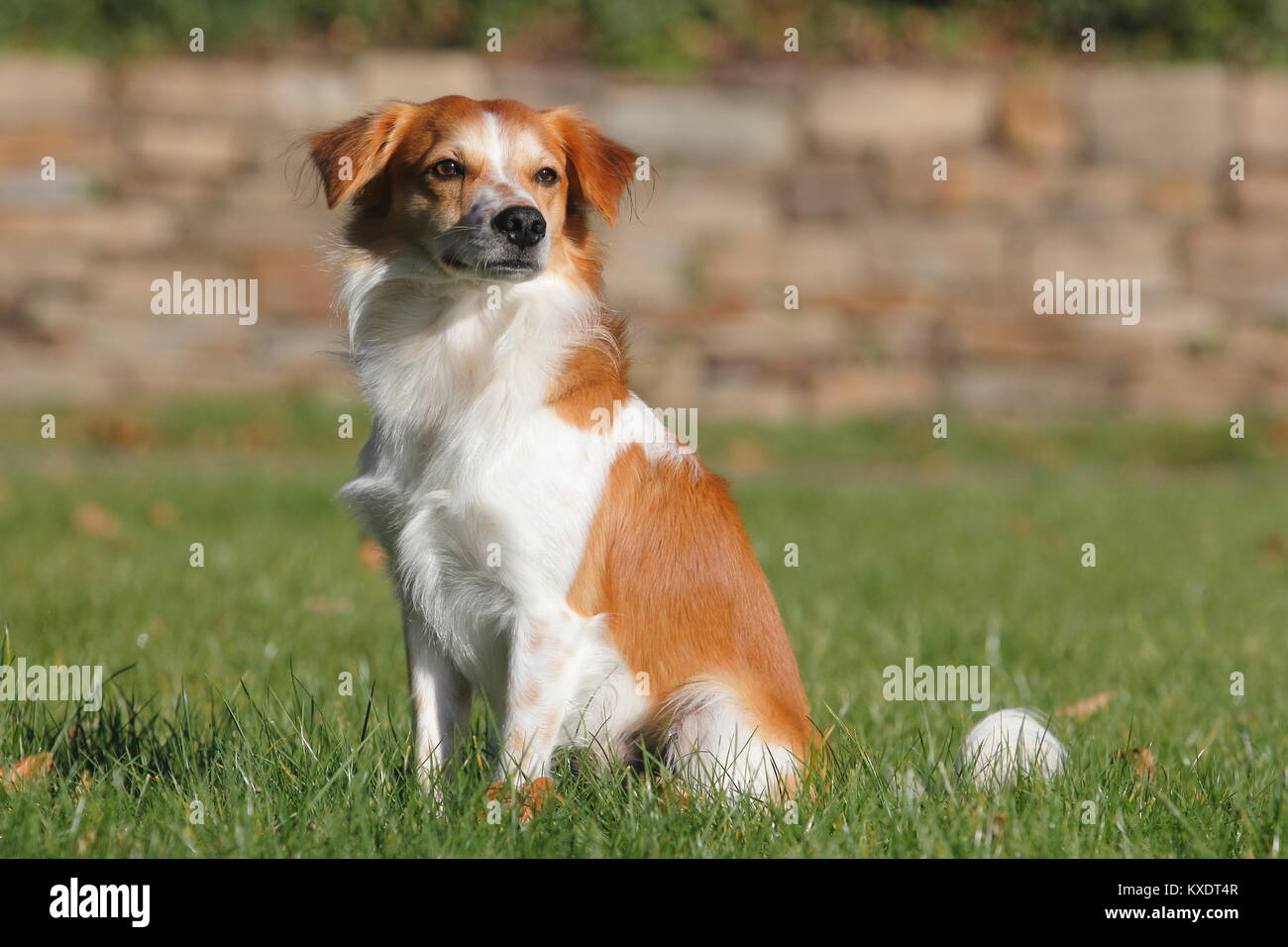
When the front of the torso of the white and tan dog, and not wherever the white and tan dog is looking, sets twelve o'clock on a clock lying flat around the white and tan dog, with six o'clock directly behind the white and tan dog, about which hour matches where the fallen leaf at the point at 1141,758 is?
The fallen leaf is roughly at 7 o'clock from the white and tan dog.

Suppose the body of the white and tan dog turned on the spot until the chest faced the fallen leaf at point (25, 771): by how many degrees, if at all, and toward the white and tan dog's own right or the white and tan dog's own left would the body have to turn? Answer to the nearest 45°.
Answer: approximately 45° to the white and tan dog's own right

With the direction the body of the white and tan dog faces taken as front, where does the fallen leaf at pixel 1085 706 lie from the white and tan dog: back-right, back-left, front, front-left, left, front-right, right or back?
back

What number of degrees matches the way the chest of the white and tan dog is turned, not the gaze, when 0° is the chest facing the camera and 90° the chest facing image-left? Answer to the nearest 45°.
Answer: approximately 45°

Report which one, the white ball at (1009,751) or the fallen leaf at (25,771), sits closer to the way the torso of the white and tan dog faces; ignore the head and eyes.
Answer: the fallen leaf

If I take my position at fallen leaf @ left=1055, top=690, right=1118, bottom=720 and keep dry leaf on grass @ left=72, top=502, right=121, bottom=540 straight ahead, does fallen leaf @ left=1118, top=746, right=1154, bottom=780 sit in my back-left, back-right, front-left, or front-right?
back-left

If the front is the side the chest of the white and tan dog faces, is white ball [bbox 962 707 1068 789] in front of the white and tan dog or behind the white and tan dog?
behind

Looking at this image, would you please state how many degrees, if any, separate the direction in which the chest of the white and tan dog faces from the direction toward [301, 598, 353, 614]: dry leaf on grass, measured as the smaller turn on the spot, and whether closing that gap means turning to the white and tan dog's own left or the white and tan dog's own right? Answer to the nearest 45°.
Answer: approximately 135° to the white and tan dog's own right

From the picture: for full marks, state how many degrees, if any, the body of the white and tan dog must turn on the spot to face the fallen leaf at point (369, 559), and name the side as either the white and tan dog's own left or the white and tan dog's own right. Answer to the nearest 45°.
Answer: approximately 135° to the white and tan dog's own right
